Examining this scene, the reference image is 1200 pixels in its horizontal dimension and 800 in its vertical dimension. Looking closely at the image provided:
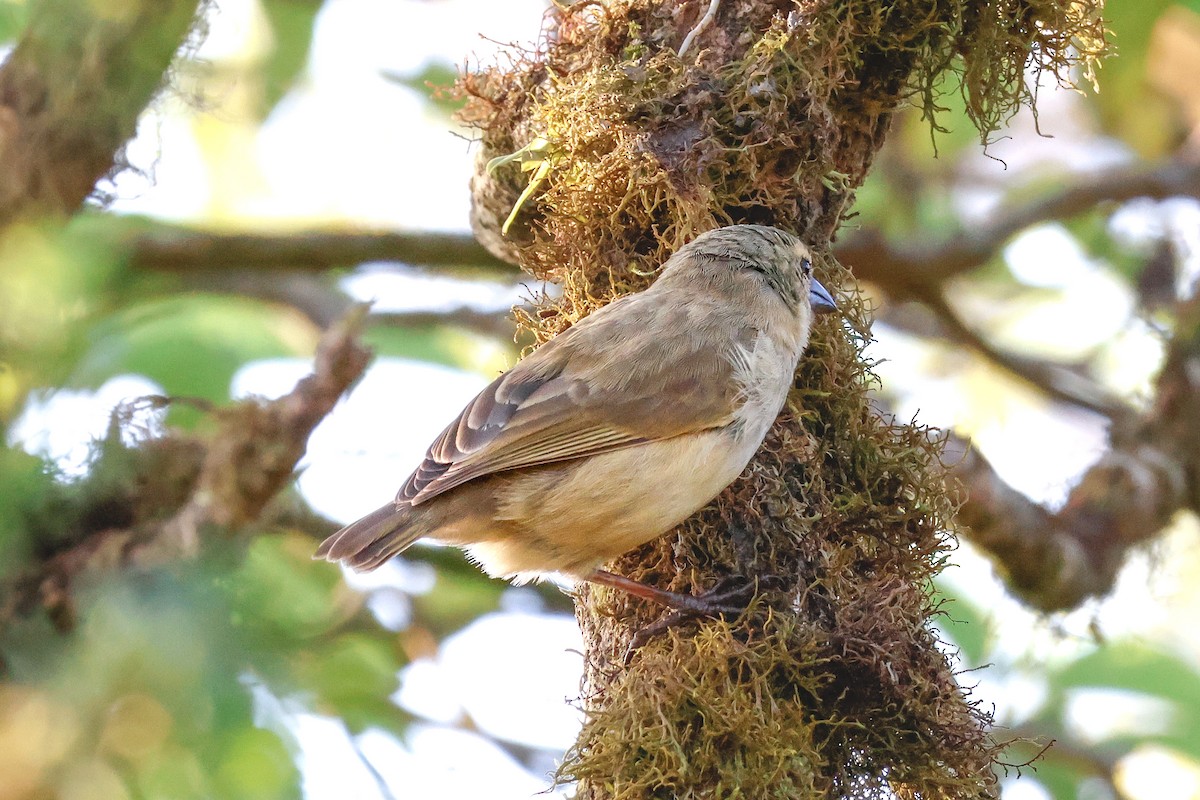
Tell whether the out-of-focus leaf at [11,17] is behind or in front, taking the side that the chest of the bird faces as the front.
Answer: behind

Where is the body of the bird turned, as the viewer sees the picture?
to the viewer's right

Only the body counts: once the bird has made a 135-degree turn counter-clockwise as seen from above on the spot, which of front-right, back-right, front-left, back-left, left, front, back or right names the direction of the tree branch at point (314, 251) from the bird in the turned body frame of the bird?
front

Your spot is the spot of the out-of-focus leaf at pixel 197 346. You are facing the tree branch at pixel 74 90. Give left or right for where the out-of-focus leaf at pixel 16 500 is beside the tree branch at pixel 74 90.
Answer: left
